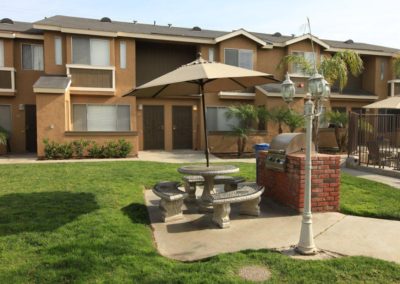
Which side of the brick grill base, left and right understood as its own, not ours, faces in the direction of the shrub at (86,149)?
right

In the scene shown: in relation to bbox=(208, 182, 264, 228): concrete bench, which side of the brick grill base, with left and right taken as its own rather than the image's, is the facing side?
front

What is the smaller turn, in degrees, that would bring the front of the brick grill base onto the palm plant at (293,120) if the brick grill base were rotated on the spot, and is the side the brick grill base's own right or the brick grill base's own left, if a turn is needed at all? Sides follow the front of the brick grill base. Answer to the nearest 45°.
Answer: approximately 135° to the brick grill base's own right

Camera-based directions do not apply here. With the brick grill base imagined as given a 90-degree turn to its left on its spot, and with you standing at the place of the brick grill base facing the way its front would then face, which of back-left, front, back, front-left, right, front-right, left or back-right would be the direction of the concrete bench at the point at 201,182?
back-right

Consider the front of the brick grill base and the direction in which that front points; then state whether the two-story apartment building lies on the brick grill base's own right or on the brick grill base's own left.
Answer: on the brick grill base's own right

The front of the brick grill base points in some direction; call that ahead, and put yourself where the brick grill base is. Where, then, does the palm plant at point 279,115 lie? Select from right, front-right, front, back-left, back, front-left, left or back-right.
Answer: back-right

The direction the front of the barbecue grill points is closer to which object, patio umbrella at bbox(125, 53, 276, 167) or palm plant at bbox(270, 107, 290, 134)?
the patio umbrella

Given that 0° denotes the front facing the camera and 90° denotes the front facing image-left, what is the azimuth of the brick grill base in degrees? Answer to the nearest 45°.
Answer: approximately 45°

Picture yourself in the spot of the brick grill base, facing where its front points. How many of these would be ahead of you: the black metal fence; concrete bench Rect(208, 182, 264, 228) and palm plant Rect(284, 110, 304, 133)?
1

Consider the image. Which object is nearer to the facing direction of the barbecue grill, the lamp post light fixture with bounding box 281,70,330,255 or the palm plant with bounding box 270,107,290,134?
the lamp post light fixture

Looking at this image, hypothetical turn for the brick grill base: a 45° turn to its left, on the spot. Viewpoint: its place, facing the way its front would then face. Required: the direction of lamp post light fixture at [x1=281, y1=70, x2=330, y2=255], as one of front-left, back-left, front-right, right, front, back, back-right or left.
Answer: front

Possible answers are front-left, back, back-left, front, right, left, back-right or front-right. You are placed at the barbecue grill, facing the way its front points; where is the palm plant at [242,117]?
back-right

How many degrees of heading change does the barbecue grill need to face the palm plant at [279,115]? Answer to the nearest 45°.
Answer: approximately 135° to its right

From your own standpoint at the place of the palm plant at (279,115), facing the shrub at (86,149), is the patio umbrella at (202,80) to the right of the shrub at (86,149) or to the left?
left

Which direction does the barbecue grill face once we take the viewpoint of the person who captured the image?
facing the viewer and to the left of the viewer

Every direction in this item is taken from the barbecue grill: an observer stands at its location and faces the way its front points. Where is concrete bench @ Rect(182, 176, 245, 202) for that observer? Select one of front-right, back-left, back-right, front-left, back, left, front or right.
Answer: front-right
